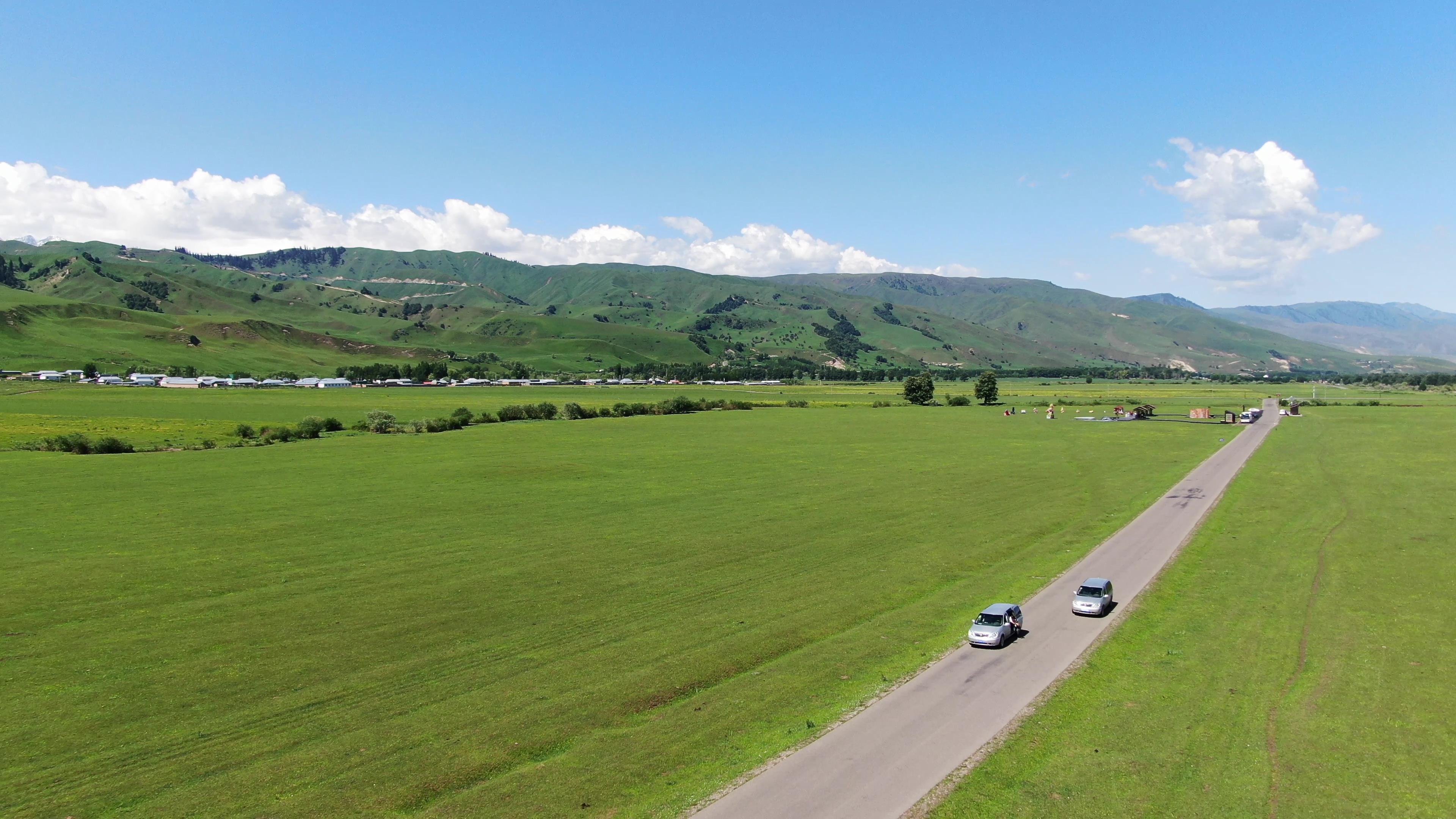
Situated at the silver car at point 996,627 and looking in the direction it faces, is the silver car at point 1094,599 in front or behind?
behind

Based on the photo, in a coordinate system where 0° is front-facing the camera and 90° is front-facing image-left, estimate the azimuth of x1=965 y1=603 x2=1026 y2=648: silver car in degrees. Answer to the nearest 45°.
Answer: approximately 45°
